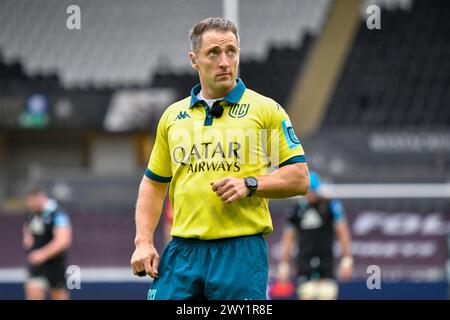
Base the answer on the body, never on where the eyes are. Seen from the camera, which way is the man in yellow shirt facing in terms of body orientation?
toward the camera
